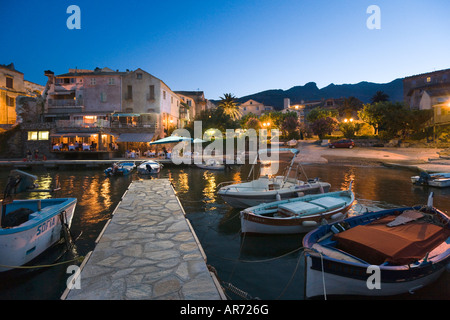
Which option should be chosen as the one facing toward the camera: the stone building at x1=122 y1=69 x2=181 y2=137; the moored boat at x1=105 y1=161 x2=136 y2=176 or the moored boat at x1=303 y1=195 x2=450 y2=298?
the stone building

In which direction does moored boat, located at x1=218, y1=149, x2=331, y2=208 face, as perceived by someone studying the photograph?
facing the viewer and to the left of the viewer

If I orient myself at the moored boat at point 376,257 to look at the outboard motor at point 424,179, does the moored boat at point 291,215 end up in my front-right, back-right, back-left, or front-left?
front-left

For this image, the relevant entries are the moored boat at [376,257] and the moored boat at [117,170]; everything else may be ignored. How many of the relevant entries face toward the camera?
0

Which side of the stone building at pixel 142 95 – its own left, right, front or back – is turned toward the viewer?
front

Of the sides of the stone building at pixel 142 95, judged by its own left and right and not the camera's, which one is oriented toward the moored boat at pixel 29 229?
front

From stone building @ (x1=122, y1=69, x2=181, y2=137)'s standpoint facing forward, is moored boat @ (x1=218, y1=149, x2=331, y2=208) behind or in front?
in front

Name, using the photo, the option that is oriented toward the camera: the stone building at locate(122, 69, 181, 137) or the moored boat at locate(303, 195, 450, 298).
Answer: the stone building

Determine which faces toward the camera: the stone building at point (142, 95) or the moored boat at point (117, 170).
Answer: the stone building

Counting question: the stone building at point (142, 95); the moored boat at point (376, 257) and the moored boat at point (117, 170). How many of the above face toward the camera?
1

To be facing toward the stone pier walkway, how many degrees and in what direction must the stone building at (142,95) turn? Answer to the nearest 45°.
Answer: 0° — it already faces it
